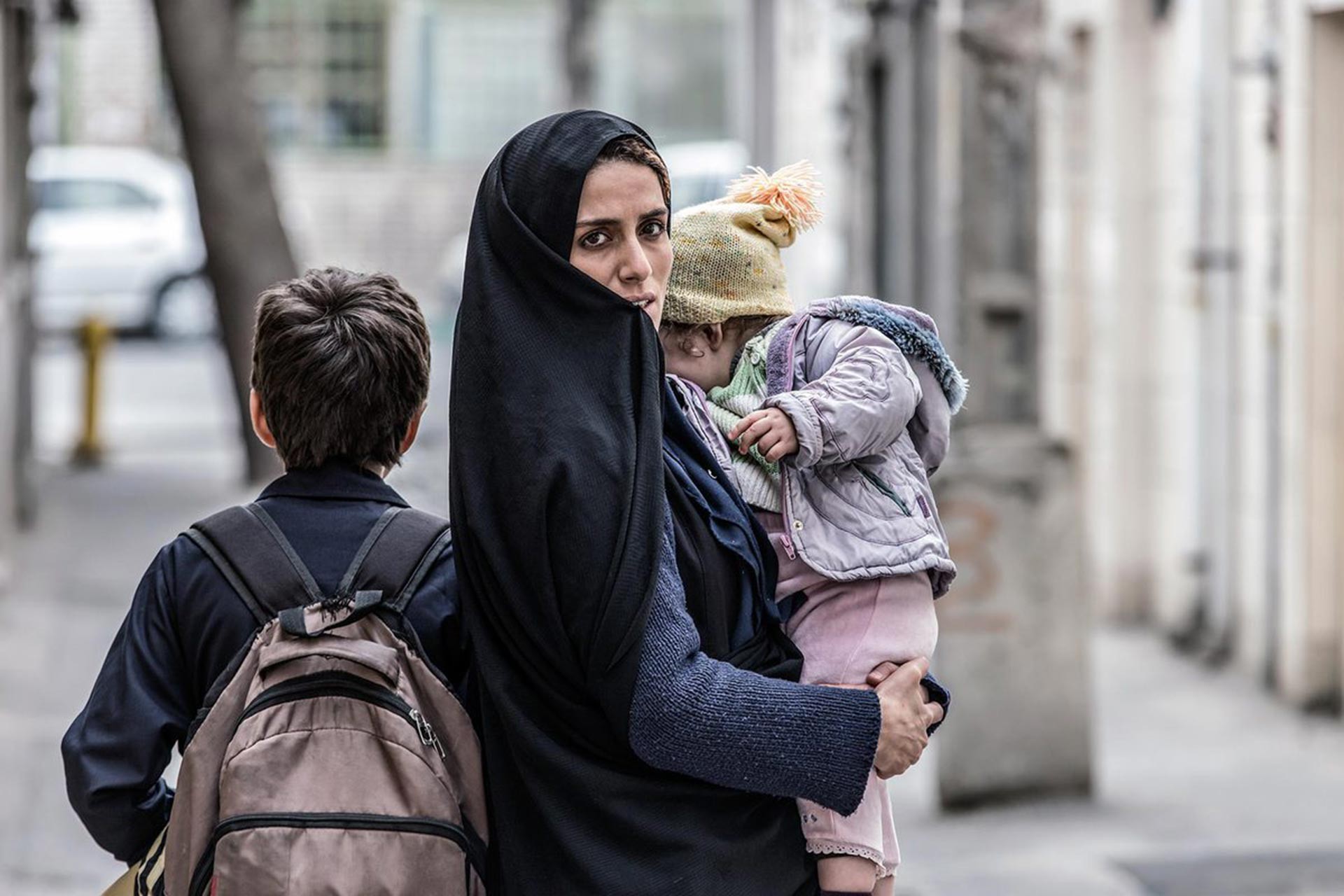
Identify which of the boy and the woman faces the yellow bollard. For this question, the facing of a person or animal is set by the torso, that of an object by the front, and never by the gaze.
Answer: the boy

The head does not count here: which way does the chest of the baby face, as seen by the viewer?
to the viewer's left

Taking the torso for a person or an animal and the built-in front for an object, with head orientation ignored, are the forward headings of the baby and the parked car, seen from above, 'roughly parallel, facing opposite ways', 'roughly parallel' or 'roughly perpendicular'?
roughly parallel

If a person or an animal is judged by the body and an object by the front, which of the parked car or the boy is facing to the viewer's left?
the parked car

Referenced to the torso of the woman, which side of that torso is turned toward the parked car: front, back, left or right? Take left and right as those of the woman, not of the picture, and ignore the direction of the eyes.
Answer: left

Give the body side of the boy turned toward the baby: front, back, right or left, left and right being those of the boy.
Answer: right

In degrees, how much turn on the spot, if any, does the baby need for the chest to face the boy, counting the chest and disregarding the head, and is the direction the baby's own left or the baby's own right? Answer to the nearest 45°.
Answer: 0° — they already face them

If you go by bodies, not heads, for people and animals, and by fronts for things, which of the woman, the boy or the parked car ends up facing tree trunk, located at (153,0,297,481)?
the boy

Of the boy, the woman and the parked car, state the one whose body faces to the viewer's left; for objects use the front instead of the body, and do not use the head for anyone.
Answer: the parked car

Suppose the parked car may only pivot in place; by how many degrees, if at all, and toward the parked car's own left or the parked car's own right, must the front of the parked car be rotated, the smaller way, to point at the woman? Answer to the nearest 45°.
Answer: approximately 90° to the parked car's own left

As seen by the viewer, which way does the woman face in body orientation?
to the viewer's right

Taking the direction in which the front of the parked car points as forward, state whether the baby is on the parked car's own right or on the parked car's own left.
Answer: on the parked car's own left

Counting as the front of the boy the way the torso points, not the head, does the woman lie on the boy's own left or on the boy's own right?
on the boy's own right

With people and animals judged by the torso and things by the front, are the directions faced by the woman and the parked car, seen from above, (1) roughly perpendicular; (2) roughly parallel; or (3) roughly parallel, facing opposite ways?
roughly parallel, facing opposite ways

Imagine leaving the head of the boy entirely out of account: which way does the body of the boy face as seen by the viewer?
away from the camera

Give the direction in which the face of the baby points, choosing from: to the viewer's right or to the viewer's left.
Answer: to the viewer's left
